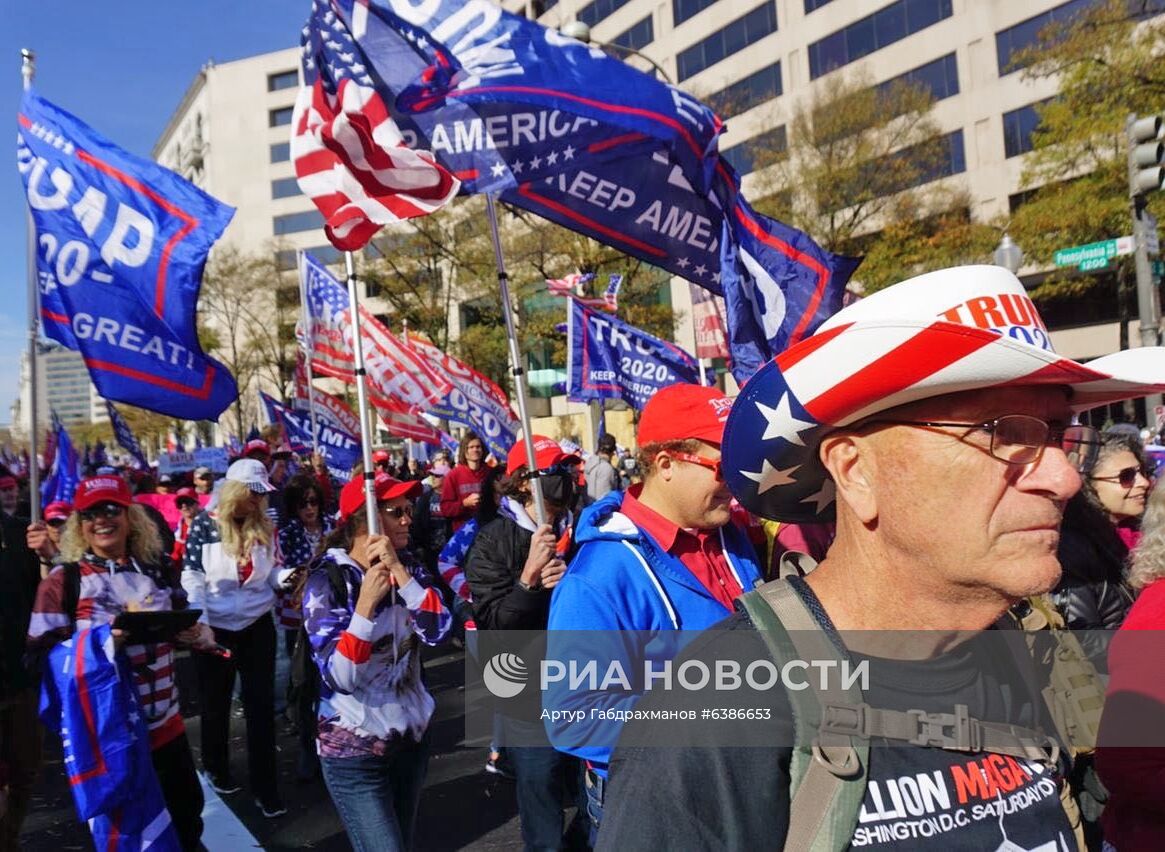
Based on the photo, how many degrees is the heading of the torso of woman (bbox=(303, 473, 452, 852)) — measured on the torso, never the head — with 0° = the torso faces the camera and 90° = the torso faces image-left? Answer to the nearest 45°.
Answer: approximately 315°

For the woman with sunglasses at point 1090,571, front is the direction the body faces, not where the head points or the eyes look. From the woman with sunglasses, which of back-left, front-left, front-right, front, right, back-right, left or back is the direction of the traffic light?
back-left

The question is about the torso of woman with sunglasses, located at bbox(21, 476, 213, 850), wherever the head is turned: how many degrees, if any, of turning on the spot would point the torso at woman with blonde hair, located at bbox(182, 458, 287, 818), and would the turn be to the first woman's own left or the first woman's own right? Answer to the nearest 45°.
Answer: approximately 135° to the first woman's own left

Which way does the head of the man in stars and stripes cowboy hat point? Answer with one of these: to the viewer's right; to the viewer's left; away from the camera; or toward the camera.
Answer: to the viewer's right

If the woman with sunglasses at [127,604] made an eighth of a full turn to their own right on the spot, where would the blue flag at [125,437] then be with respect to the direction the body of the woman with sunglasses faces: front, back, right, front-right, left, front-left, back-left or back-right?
back-right

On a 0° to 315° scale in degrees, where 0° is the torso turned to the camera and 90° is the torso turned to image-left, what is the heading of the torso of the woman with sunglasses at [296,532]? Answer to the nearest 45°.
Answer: approximately 315°

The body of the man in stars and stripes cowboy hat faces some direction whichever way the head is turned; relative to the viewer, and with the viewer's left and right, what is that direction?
facing the viewer and to the right of the viewer
